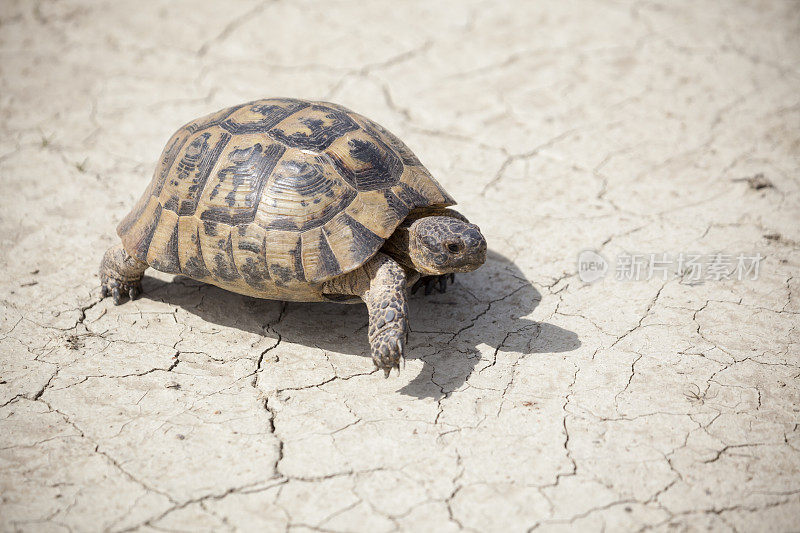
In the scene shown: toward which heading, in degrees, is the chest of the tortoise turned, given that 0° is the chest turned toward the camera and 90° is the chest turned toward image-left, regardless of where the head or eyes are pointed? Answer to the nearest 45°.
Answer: approximately 315°
